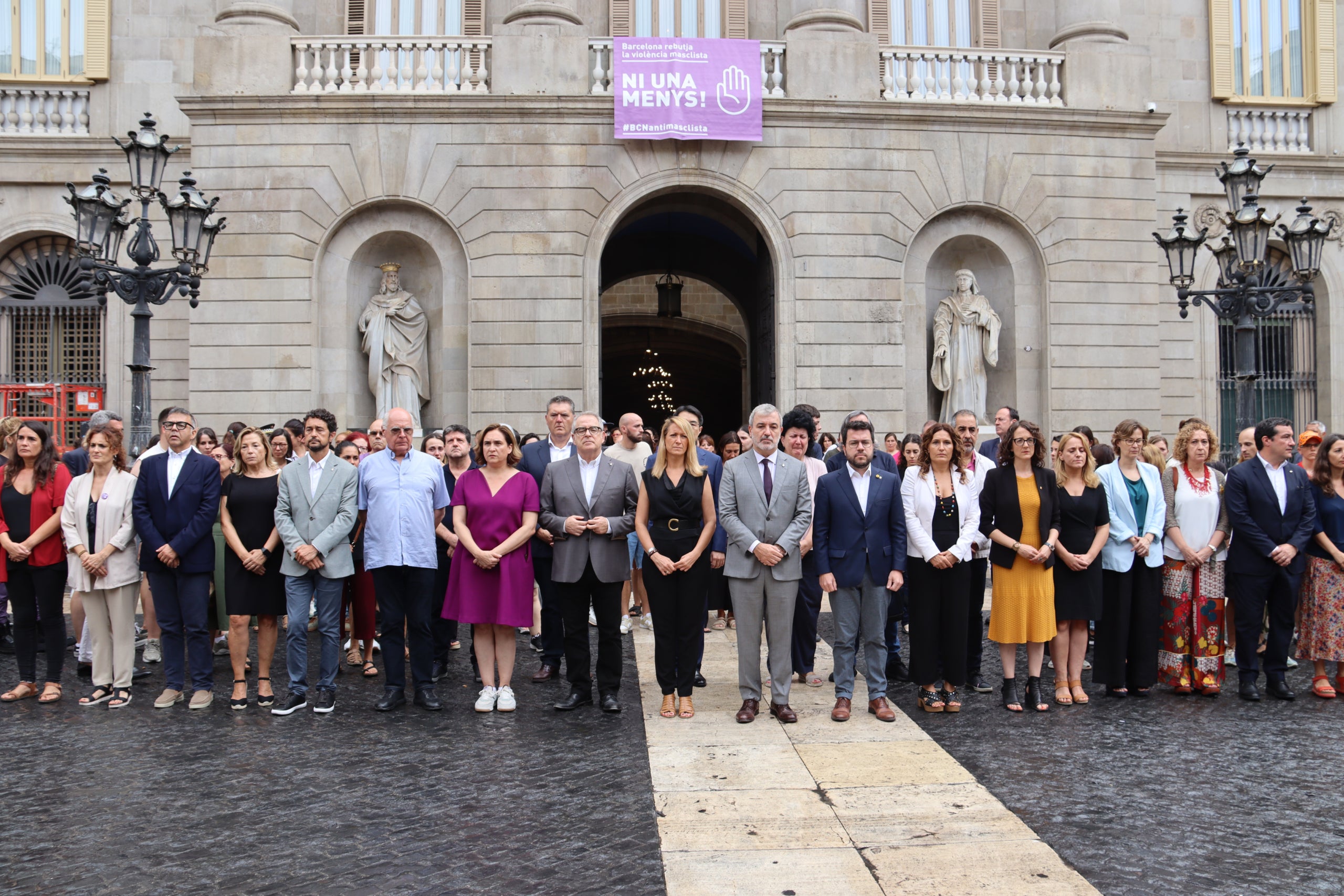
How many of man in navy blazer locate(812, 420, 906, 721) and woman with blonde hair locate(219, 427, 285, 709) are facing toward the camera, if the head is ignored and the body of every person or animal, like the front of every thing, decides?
2

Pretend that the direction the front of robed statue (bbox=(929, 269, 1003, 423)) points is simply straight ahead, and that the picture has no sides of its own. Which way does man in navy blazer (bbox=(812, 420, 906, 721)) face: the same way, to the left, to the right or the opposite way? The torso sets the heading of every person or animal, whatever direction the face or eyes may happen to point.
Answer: the same way

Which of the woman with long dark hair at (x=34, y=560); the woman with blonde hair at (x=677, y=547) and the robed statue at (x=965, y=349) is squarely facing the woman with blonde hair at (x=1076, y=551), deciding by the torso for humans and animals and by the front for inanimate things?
the robed statue

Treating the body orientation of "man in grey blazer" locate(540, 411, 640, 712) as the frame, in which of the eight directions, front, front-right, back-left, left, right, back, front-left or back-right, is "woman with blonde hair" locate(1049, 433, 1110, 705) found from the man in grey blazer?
left

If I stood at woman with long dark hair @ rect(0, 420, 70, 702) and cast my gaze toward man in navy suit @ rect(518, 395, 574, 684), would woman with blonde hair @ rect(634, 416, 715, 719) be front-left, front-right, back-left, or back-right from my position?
front-right

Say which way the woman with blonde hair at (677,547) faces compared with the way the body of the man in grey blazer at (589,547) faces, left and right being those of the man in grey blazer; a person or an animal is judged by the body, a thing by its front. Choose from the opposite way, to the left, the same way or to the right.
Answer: the same way

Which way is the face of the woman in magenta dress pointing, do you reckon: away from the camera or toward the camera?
toward the camera

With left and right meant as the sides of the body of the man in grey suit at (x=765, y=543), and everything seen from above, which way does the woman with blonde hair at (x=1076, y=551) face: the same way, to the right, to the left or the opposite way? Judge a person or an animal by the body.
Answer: the same way

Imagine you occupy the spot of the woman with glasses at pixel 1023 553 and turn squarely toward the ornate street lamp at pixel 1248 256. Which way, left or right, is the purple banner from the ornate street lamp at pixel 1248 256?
left

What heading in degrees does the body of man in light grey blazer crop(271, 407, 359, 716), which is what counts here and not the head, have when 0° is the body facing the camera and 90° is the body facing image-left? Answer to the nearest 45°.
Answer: approximately 0°

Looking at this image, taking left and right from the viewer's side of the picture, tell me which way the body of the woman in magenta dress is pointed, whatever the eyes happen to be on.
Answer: facing the viewer

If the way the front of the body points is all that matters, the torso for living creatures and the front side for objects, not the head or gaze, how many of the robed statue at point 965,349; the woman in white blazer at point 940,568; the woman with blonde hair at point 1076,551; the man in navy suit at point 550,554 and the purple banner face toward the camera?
5

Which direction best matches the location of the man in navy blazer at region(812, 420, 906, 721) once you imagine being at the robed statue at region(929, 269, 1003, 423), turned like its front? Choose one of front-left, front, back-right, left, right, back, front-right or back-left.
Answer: front

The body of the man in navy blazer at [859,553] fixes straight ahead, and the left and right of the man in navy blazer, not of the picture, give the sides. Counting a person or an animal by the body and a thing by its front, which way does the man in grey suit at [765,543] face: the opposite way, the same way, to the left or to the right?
the same way

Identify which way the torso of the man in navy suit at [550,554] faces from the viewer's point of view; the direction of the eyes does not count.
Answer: toward the camera

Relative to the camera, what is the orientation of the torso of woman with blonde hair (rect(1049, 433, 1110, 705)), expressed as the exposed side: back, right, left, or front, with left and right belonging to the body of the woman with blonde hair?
front

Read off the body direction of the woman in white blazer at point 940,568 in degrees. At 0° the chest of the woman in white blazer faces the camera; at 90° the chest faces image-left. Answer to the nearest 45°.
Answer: approximately 0°

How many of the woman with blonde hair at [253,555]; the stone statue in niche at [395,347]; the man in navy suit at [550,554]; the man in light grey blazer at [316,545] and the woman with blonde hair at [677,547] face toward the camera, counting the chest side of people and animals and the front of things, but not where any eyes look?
5

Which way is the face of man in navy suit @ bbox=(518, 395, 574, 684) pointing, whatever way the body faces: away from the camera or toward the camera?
toward the camera
